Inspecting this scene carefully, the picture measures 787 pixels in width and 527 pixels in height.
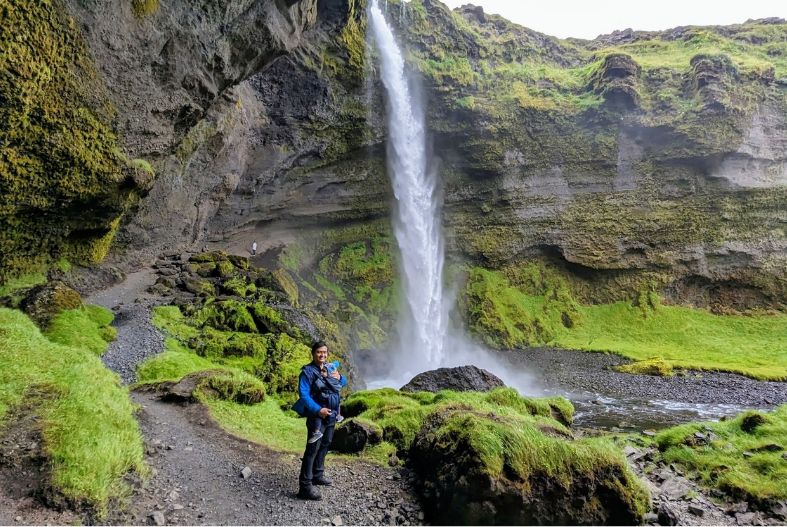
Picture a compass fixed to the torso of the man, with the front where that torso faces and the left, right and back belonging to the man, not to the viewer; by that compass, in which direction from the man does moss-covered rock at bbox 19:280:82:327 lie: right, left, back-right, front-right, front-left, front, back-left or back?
back

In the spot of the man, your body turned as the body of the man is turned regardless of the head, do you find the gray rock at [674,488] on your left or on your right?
on your left

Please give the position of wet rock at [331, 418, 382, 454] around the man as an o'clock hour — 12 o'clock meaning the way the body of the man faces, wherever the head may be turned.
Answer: The wet rock is roughly at 8 o'clock from the man.

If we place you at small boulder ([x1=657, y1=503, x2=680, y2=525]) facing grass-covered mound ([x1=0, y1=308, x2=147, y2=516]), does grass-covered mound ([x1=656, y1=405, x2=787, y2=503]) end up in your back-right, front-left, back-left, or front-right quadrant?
back-right

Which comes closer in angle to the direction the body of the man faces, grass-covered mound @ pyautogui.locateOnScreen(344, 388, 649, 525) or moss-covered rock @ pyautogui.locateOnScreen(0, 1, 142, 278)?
the grass-covered mound

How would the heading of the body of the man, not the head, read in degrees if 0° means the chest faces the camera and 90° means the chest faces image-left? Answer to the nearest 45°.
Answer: approximately 315°

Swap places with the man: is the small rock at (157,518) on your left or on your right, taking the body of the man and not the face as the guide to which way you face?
on your right

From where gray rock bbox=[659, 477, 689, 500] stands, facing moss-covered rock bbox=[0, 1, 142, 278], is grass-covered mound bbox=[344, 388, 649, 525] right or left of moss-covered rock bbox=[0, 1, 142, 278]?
left

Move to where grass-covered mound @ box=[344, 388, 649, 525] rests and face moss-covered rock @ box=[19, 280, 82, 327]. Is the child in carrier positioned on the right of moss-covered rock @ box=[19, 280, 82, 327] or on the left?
left

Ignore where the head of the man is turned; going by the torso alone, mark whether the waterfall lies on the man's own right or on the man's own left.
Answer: on the man's own left

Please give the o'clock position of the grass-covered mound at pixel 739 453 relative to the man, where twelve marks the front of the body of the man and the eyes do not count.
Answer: The grass-covered mound is roughly at 10 o'clock from the man.

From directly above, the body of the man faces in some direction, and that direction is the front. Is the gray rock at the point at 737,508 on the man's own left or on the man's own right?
on the man's own left
